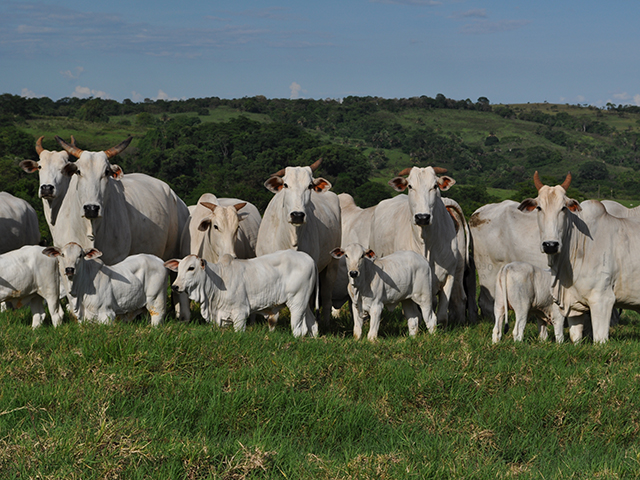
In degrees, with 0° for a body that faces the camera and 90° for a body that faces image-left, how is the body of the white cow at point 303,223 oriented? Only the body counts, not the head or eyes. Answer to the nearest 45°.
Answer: approximately 0°

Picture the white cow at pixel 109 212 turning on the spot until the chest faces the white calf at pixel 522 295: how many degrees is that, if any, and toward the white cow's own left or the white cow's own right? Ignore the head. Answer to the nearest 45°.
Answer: approximately 135° to the white cow's own left

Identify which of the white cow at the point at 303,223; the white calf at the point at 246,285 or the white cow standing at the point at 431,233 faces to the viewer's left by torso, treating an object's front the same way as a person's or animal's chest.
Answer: the white calf

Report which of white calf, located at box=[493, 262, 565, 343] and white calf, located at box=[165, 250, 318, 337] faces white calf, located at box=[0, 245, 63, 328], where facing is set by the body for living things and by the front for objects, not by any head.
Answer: white calf, located at box=[165, 250, 318, 337]

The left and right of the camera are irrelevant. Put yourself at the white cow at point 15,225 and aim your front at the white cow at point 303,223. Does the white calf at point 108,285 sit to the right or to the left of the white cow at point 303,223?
right

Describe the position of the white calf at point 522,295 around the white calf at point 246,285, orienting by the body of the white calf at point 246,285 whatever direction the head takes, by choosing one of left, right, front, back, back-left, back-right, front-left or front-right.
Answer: back

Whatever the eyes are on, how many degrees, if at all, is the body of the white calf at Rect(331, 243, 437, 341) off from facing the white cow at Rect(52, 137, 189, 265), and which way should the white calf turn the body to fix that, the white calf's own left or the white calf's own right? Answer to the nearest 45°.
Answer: approximately 45° to the white calf's own right

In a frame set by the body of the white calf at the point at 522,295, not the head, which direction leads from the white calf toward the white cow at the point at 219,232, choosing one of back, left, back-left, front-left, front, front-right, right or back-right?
back-left

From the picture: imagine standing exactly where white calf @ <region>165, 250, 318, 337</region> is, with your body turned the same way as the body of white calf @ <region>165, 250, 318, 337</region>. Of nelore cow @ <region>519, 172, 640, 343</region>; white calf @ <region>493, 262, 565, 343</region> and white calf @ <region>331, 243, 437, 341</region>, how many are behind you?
3

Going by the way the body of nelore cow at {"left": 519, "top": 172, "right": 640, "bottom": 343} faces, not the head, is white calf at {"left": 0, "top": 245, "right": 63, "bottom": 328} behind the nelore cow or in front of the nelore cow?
in front

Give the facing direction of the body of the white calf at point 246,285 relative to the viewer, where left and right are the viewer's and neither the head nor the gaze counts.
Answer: facing to the left of the viewer
